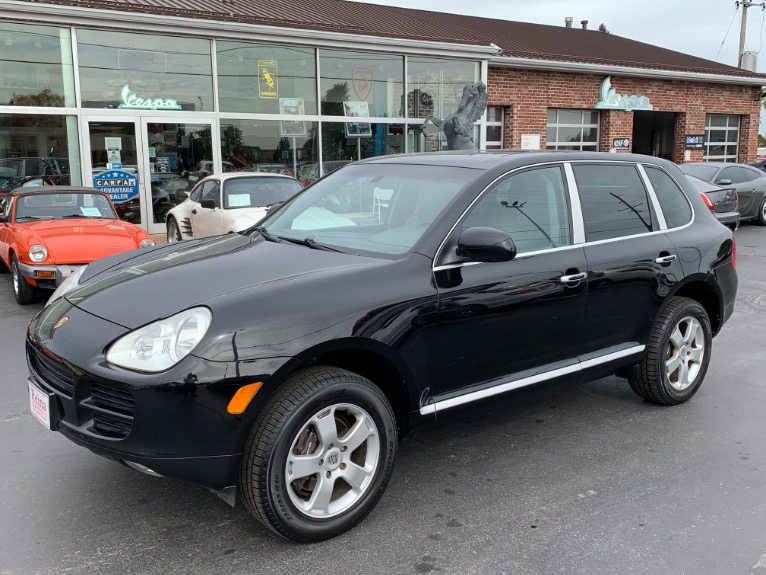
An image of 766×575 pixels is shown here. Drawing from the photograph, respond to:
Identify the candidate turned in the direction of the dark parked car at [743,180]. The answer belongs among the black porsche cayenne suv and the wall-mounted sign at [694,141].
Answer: the wall-mounted sign

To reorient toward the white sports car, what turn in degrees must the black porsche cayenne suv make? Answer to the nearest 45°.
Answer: approximately 135° to its right

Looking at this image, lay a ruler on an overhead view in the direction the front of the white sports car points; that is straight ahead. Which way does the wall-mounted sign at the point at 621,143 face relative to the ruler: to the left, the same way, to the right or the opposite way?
the same way

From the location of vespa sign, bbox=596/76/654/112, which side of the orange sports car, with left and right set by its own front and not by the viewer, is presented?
left

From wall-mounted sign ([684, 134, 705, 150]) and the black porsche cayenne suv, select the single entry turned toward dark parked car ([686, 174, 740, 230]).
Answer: the wall-mounted sign

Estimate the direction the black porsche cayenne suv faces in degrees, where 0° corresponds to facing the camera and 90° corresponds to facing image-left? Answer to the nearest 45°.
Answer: approximately 45°

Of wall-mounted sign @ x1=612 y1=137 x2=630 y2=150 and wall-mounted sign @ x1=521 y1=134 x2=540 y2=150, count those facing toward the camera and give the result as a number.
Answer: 2

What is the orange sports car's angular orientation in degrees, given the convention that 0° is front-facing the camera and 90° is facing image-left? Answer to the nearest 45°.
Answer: approximately 315°

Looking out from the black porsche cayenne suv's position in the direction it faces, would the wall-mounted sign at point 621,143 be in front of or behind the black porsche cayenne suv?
behind

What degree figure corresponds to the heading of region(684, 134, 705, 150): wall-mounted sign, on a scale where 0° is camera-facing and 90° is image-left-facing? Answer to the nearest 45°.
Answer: approximately 0°
